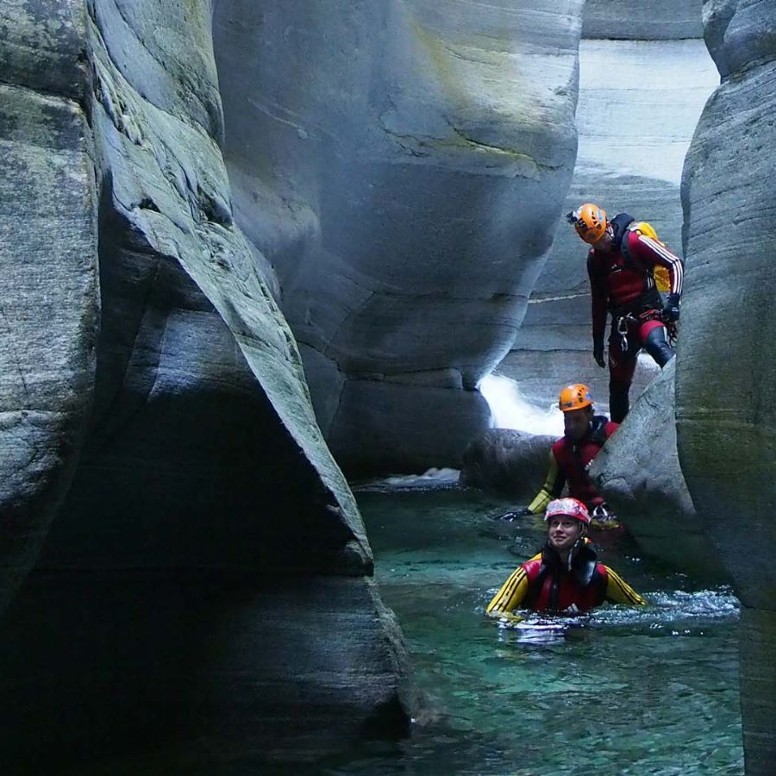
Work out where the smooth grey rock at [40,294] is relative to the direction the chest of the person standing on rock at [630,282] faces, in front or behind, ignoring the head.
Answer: in front

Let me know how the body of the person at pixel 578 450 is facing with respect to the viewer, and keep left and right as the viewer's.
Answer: facing the viewer and to the left of the viewer

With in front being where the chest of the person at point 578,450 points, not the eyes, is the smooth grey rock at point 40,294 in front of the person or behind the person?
in front

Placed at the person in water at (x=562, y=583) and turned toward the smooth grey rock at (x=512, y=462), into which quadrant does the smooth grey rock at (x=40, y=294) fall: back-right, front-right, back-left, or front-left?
back-left

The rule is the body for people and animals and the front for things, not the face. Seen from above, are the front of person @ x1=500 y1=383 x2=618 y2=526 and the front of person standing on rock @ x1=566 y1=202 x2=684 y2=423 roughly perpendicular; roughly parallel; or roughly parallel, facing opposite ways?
roughly parallel

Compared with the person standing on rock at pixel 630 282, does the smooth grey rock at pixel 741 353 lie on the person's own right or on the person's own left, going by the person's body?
on the person's own left

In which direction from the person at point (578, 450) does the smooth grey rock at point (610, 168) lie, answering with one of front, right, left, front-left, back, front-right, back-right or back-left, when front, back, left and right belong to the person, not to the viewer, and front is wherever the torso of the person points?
back-right

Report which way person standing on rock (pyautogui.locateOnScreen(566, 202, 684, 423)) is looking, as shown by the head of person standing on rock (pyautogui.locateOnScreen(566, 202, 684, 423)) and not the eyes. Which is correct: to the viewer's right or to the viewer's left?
to the viewer's left

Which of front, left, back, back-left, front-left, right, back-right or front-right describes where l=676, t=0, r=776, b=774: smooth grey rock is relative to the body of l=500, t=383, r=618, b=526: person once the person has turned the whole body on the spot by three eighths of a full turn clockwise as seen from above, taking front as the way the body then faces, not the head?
back

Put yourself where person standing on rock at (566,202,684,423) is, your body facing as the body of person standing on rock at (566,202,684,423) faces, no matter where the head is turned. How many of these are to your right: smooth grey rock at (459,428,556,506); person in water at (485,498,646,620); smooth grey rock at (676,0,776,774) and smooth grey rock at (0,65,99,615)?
1

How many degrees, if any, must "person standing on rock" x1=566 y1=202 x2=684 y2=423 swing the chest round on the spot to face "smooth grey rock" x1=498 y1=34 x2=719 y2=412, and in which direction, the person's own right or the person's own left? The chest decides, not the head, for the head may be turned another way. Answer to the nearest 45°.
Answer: approximately 135° to the person's own right

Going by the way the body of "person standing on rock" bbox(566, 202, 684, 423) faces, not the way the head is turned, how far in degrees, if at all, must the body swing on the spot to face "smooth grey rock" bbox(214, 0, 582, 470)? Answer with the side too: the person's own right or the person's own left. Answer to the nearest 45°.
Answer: approximately 45° to the person's own right

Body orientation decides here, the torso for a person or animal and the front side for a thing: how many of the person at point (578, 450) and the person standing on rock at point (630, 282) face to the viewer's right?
0
